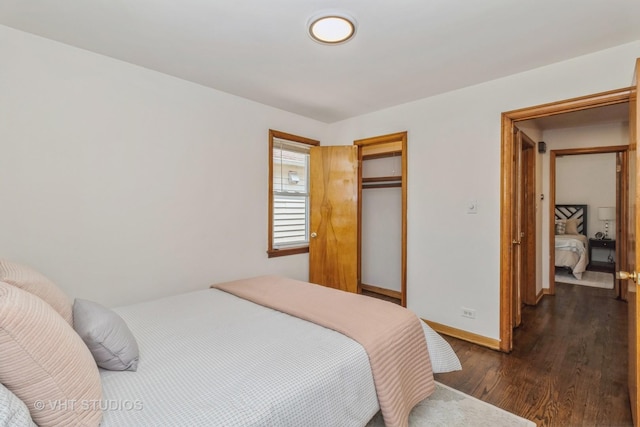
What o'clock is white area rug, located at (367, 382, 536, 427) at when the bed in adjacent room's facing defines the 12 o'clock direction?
The white area rug is roughly at 12 o'clock from the bed in adjacent room.

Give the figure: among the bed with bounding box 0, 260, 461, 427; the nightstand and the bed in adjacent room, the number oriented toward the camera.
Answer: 2

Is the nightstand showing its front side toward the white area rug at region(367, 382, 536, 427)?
yes

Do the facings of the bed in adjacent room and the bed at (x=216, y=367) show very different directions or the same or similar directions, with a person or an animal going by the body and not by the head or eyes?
very different directions

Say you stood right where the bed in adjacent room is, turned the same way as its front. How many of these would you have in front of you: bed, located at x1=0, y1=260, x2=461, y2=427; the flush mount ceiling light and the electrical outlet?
3

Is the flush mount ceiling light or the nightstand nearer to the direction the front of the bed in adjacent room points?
the flush mount ceiling light

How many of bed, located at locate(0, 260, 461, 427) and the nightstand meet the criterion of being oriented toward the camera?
1

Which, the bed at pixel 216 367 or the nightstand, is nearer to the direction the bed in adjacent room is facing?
the bed

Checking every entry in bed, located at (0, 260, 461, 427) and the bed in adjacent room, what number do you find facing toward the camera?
1

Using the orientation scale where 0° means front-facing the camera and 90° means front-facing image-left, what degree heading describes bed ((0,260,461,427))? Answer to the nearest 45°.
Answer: approximately 225°

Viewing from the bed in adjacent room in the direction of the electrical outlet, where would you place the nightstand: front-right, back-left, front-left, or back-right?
back-left

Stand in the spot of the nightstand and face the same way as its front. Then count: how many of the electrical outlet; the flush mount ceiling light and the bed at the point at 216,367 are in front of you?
3

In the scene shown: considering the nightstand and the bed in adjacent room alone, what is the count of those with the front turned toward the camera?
2
